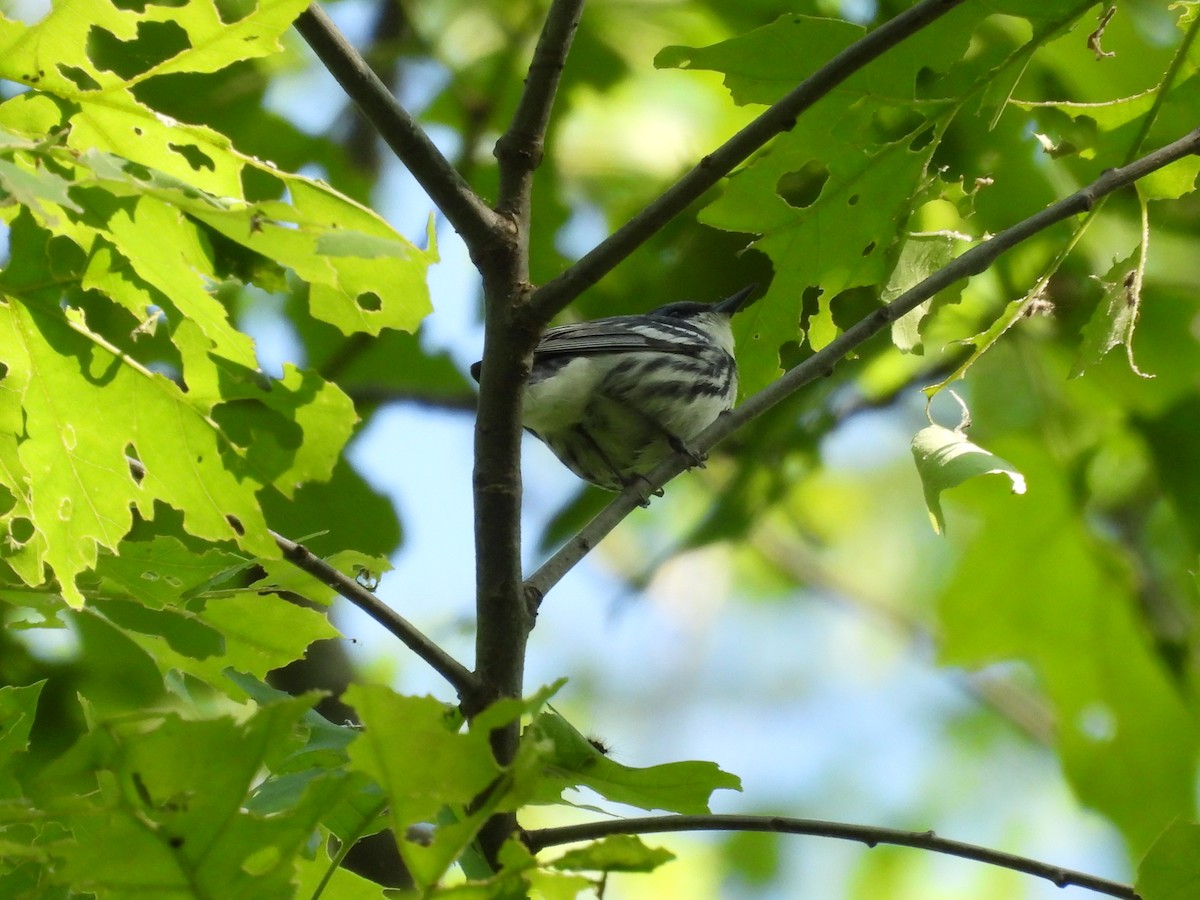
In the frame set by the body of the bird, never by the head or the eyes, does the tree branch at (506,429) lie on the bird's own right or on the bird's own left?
on the bird's own right

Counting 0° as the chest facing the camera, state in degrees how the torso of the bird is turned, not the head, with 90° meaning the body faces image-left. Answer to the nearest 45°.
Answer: approximately 270°
